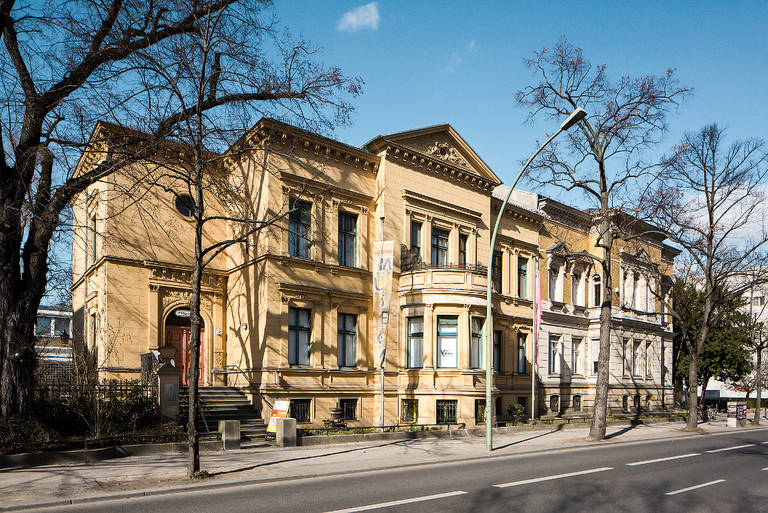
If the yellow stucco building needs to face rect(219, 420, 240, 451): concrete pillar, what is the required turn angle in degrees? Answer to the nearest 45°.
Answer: approximately 45° to its right

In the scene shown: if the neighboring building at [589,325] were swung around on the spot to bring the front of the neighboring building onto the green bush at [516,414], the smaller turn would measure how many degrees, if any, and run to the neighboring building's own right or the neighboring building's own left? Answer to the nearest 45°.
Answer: approximately 45° to the neighboring building's own right

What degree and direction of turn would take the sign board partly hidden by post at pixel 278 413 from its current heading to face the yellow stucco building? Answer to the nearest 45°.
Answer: approximately 180°

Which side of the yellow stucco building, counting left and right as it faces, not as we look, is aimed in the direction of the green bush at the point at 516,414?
left

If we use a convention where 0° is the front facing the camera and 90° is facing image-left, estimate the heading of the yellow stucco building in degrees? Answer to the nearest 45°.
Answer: approximately 315°

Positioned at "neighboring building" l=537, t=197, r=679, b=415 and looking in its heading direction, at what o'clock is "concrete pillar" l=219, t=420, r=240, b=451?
The concrete pillar is roughly at 2 o'clock from the neighboring building.

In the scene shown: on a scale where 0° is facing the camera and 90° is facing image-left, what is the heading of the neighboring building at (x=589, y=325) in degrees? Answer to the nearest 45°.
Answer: approximately 315°

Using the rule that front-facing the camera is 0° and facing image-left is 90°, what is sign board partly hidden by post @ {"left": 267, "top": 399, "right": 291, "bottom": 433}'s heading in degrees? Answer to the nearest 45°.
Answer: approximately 0°
